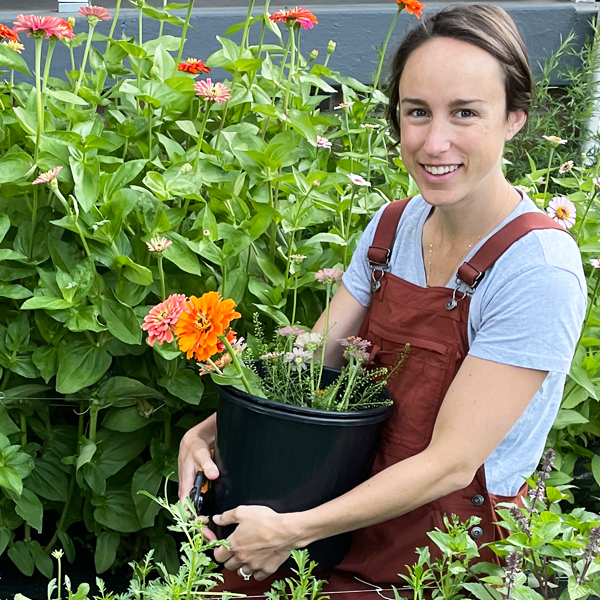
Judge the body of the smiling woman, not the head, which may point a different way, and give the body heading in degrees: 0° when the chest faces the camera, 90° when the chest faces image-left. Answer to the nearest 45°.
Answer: approximately 45°

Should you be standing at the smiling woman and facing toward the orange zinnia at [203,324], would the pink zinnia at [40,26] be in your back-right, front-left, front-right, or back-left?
front-right

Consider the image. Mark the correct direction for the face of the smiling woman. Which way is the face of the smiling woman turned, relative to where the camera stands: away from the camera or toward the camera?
toward the camera

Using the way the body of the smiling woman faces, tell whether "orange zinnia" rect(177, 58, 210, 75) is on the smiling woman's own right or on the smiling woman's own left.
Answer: on the smiling woman's own right

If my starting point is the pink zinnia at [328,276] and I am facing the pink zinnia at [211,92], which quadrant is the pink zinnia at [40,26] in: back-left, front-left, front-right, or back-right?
front-left

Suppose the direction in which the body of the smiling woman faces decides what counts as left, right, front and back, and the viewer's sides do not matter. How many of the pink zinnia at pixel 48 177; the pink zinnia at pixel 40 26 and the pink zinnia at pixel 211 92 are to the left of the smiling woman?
0

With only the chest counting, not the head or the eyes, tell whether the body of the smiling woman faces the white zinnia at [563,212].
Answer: no

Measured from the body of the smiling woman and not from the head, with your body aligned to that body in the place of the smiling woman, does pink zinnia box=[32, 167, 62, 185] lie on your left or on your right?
on your right

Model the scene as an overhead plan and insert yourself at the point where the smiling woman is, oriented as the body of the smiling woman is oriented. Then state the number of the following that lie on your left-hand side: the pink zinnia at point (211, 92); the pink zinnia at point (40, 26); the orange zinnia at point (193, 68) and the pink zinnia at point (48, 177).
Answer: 0

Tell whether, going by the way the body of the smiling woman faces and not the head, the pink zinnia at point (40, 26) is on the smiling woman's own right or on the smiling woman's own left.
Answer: on the smiling woman's own right

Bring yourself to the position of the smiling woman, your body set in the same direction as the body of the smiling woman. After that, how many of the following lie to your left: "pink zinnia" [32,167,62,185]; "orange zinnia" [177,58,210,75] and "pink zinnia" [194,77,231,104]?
0

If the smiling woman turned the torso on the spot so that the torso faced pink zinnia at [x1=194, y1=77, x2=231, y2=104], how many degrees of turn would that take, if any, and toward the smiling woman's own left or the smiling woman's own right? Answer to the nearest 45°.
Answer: approximately 90° to the smiling woman's own right

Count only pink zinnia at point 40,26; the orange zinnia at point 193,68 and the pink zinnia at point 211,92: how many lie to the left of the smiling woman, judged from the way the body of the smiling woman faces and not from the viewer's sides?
0
